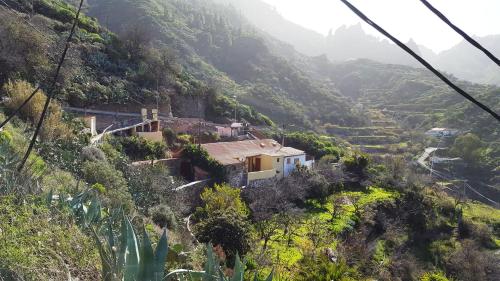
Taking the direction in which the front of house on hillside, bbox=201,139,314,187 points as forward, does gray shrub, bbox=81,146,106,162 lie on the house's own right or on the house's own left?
on the house's own right

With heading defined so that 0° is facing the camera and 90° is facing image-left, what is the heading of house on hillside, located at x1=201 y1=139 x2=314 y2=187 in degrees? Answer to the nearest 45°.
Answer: approximately 315°

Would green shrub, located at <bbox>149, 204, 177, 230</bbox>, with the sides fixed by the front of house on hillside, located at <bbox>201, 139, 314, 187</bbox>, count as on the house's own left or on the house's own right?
on the house's own right

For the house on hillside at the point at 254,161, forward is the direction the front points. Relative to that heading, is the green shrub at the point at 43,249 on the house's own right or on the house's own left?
on the house's own right

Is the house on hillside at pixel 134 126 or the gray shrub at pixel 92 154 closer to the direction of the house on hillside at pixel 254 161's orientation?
the gray shrub

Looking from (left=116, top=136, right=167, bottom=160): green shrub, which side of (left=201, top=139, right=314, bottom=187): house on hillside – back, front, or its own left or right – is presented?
right

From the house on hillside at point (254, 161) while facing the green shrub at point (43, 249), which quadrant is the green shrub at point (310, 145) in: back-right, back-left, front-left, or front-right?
back-left

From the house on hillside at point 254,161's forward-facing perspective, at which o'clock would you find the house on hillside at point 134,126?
the house on hillside at point 134,126 is roughly at 4 o'clock from the house on hillside at point 254,161.

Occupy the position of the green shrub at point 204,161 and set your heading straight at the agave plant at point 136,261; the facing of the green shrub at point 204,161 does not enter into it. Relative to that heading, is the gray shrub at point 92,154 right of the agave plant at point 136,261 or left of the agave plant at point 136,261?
right

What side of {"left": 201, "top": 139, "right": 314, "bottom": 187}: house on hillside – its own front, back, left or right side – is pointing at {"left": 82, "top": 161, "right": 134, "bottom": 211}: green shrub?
right
